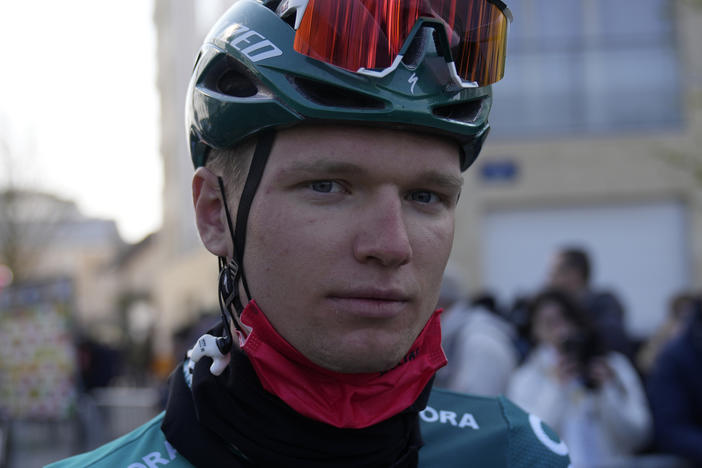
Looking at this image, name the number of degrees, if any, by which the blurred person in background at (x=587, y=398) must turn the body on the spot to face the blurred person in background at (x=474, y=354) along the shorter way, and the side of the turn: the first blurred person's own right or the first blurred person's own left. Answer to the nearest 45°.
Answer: approximately 135° to the first blurred person's own right

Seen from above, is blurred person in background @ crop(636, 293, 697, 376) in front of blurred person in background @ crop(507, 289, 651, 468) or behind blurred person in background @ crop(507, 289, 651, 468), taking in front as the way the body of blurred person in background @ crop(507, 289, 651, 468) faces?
behind

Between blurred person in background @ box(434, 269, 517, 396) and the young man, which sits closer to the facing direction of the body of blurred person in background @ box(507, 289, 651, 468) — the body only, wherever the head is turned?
the young man

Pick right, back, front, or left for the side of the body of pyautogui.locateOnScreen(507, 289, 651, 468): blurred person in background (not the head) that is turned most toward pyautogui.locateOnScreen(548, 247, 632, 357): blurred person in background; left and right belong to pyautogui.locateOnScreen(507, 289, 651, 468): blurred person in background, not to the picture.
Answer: back

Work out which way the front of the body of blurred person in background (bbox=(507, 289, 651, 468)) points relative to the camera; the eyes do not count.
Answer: toward the camera

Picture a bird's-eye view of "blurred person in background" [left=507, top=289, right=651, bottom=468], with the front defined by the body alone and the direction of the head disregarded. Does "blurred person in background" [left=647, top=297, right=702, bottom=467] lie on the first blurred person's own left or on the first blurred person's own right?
on the first blurred person's own left

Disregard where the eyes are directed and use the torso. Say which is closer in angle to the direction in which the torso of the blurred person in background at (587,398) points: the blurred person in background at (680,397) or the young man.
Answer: the young man

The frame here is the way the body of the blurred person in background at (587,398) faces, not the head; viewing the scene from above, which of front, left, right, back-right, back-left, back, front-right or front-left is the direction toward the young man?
front
